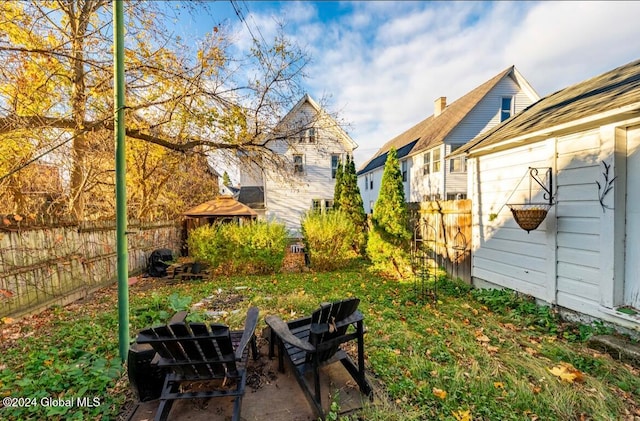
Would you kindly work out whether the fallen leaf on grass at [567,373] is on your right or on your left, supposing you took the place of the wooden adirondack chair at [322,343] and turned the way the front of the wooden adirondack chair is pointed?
on your right

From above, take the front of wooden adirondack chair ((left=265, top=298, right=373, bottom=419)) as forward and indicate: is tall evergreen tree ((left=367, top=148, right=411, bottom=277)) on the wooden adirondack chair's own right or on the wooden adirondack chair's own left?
on the wooden adirondack chair's own right

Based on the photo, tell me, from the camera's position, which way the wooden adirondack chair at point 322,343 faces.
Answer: facing away from the viewer and to the left of the viewer

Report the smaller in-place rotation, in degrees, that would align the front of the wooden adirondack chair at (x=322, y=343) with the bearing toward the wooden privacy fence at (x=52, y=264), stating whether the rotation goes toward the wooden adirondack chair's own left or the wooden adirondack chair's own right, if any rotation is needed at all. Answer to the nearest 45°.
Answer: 0° — it already faces it

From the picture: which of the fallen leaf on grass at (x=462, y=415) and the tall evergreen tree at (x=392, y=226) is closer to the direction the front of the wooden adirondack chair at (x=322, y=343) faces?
the tall evergreen tree

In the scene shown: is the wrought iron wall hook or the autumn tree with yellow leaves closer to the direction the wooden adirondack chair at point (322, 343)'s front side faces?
the autumn tree with yellow leaves

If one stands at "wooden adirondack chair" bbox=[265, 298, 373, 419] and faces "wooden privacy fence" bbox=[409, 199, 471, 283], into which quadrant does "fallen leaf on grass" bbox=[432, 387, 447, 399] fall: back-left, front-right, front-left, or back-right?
front-right

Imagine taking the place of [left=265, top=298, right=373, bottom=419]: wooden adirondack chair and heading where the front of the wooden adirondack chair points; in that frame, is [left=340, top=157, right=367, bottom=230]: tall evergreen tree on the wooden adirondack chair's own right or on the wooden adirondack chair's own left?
on the wooden adirondack chair's own right

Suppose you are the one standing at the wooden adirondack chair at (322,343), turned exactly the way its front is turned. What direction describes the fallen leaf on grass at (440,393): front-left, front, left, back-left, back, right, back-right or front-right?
back-right

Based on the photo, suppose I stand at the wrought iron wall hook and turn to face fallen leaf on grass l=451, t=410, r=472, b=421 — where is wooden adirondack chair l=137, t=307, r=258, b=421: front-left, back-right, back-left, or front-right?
front-right

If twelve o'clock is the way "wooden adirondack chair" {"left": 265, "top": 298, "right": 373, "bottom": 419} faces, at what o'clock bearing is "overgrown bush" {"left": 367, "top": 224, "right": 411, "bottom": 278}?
The overgrown bush is roughly at 2 o'clock from the wooden adirondack chair.

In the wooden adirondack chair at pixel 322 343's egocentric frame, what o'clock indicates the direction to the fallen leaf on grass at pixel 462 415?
The fallen leaf on grass is roughly at 5 o'clock from the wooden adirondack chair.

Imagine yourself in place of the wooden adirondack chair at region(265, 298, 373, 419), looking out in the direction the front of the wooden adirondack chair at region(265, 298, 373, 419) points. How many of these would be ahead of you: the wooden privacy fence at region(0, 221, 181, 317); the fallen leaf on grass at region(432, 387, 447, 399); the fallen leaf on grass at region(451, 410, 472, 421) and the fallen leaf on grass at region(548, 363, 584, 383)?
1

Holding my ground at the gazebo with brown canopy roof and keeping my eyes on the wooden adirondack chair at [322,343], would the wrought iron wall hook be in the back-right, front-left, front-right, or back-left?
front-left

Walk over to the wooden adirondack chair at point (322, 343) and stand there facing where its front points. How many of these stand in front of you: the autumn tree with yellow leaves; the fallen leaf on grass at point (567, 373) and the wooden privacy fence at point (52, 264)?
2

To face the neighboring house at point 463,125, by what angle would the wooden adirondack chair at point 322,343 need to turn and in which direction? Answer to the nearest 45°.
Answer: approximately 90° to its right
